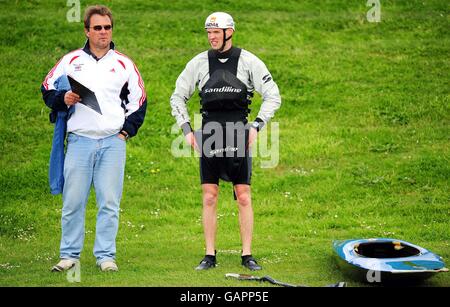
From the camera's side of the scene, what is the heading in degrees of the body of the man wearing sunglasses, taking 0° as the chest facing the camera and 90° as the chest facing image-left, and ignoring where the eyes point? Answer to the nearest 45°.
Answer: approximately 0°

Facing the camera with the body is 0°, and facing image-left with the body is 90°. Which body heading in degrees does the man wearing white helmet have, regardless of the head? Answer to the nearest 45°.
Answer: approximately 0°

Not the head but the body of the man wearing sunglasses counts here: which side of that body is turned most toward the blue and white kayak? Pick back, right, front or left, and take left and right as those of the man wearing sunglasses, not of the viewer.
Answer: left

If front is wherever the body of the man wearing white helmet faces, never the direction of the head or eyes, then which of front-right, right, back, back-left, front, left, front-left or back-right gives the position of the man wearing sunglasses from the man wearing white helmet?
right

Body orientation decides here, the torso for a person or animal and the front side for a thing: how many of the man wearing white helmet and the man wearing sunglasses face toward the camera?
2

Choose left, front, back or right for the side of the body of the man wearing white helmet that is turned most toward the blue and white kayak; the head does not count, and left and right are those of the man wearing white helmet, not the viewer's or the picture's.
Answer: left

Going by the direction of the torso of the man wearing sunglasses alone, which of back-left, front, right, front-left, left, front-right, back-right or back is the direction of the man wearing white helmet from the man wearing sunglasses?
left
